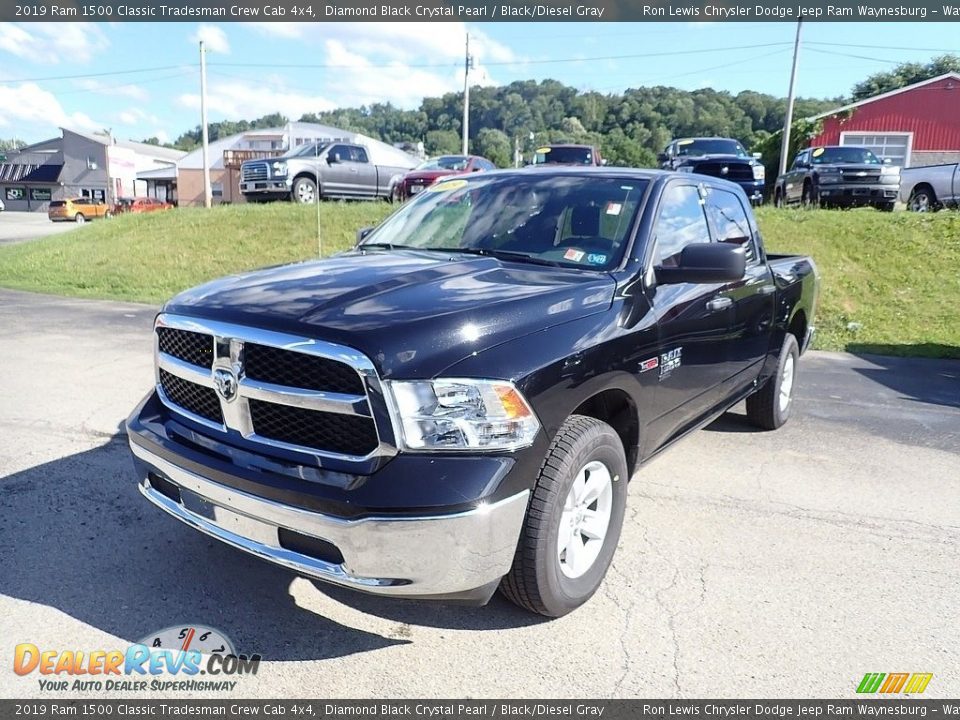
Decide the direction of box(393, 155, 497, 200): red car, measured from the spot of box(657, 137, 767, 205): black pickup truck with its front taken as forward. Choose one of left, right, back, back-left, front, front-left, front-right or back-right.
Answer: back-right

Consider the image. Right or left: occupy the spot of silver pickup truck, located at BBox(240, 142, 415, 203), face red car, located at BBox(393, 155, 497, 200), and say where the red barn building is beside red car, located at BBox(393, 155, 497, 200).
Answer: left

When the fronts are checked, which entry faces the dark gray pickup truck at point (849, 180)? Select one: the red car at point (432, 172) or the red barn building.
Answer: the red barn building

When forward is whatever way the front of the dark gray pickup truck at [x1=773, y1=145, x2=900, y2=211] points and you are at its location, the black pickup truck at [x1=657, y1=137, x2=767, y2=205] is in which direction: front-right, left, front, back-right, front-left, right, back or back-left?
right

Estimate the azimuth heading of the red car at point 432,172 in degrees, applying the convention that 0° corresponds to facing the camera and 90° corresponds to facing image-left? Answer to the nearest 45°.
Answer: approximately 45°

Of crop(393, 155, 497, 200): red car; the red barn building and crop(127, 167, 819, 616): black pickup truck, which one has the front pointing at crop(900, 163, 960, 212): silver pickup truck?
the red barn building

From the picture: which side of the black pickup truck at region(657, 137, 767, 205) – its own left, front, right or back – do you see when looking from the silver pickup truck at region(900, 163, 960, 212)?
left

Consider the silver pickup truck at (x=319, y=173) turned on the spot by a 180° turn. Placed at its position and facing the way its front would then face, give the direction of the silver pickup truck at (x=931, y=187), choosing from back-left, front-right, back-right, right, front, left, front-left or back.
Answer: front-right

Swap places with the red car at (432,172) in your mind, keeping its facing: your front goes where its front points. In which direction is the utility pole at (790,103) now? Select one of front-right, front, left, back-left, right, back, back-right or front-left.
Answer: back

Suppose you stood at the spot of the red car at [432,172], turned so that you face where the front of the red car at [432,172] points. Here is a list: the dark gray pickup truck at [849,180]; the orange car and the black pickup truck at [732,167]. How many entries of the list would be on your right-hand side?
1

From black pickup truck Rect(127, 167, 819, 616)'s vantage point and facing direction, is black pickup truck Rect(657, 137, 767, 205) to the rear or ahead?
to the rear

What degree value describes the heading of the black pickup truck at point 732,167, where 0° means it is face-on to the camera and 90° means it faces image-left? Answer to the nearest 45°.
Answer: approximately 315°
